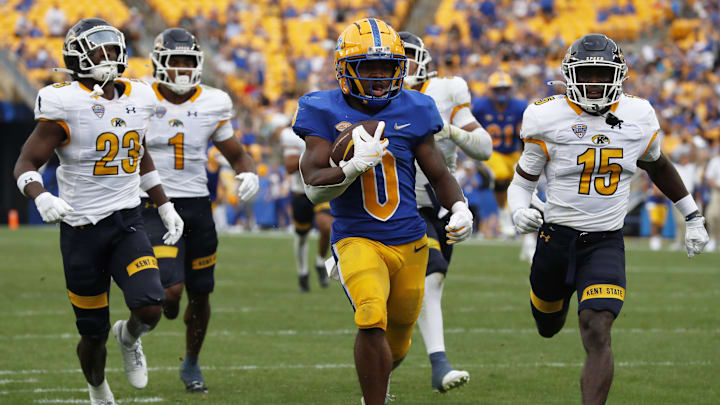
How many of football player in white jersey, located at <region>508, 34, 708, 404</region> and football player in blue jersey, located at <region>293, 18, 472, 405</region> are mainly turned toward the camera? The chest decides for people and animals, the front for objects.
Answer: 2

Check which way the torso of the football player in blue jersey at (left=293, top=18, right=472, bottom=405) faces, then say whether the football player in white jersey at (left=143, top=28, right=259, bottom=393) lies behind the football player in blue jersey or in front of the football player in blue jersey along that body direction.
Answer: behind

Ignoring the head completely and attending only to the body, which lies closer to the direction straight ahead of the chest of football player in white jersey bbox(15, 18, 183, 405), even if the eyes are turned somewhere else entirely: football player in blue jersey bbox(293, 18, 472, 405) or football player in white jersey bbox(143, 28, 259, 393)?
the football player in blue jersey

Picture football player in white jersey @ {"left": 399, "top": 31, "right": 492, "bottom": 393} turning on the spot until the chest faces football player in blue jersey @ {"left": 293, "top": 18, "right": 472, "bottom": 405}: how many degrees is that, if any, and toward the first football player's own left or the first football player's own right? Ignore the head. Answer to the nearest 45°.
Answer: approximately 45° to the first football player's own right

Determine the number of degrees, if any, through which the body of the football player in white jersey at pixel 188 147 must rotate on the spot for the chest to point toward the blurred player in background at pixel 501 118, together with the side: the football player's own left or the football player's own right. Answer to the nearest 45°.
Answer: approximately 135° to the football player's own left

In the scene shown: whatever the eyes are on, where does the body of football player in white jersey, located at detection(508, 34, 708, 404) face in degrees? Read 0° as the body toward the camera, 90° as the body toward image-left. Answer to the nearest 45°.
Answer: approximately 0°

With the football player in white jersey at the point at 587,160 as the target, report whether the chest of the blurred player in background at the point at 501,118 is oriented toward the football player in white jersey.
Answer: yes

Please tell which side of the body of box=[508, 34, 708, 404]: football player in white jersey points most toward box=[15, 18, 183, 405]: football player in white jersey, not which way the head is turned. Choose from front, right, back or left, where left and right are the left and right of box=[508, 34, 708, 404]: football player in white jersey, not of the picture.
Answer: right
